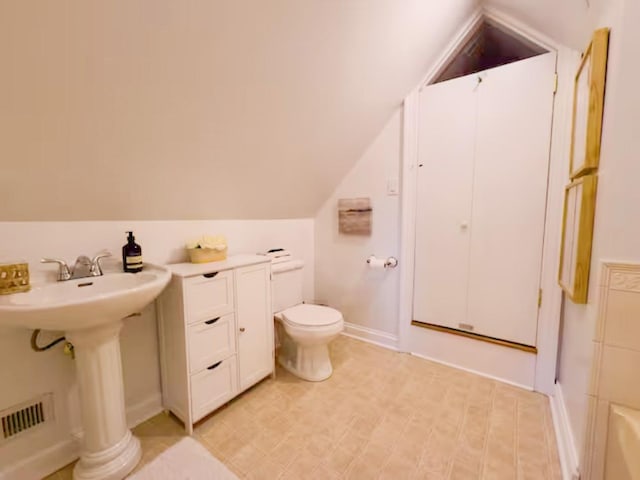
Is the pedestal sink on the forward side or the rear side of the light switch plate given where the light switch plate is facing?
on the forward side

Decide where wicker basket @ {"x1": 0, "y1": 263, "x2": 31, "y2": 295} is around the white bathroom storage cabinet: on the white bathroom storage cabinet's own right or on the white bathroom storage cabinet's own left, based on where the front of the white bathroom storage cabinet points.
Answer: on the white bathroom storage cabinet's own right

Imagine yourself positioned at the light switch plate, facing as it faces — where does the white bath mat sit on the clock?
The white bath mat is roughly at 1 o'clock from the light switch plate.

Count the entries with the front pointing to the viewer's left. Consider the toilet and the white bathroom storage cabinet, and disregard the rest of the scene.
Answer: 0

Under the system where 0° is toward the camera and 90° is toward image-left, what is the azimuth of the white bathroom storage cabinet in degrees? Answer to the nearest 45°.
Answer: approximately 315°

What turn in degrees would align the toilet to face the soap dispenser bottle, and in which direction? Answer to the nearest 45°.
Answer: approximately 90° to its right

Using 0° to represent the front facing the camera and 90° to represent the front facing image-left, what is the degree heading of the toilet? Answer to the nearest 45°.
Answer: approximately 315°
